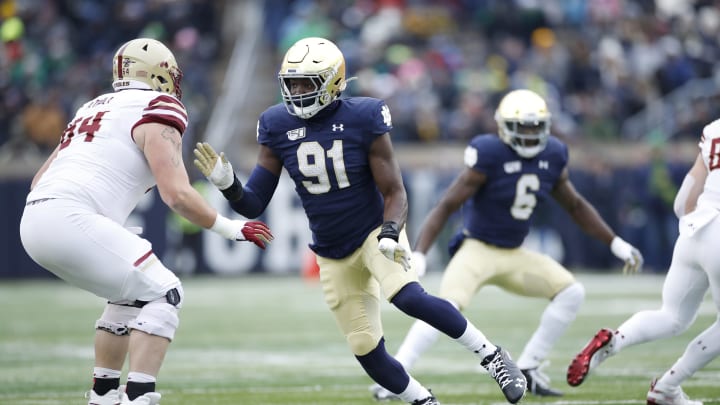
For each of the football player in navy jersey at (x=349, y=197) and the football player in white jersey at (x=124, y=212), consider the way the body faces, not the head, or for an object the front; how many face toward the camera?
1

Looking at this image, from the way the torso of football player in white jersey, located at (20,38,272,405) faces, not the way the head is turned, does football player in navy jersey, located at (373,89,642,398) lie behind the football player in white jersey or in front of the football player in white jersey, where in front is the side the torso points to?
in front

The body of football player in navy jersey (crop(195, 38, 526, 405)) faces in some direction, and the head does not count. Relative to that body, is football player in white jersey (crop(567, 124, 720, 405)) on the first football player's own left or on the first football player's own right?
on the first football player's own left

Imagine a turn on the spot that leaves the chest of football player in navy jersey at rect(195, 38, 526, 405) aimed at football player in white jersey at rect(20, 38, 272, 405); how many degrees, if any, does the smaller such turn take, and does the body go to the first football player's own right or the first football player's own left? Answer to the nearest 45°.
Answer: approximately 45° to the first football player's own right

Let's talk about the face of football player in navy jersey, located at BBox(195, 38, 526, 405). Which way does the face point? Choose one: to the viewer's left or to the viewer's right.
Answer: to the viewer's left

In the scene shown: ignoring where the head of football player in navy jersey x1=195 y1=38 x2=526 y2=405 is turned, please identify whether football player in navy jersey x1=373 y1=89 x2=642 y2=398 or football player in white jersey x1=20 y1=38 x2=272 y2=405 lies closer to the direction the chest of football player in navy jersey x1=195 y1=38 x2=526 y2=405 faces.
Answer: the football player in white jersey

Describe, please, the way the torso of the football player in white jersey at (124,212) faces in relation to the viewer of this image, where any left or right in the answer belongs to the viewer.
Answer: facing away from the viewer and to the right of the viewer

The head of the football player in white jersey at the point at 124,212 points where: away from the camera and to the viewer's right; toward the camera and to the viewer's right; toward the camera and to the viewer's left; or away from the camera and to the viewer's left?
away from the camera and to the viewer's right

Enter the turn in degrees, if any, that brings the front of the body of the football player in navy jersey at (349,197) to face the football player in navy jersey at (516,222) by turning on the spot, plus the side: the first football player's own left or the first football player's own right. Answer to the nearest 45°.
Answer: approximately 135° to the first football player's own left
